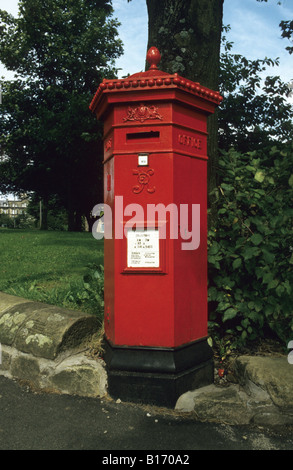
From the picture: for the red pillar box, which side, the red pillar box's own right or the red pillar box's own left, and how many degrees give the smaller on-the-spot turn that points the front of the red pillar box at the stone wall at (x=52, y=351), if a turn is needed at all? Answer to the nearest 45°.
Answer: approximately 135° to the red pillar box's own right

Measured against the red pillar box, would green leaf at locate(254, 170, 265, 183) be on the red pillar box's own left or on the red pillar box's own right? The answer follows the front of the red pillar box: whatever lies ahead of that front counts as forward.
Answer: on the red pillar box's own left

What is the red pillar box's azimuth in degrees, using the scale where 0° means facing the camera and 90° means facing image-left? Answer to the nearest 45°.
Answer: approximately 0°
